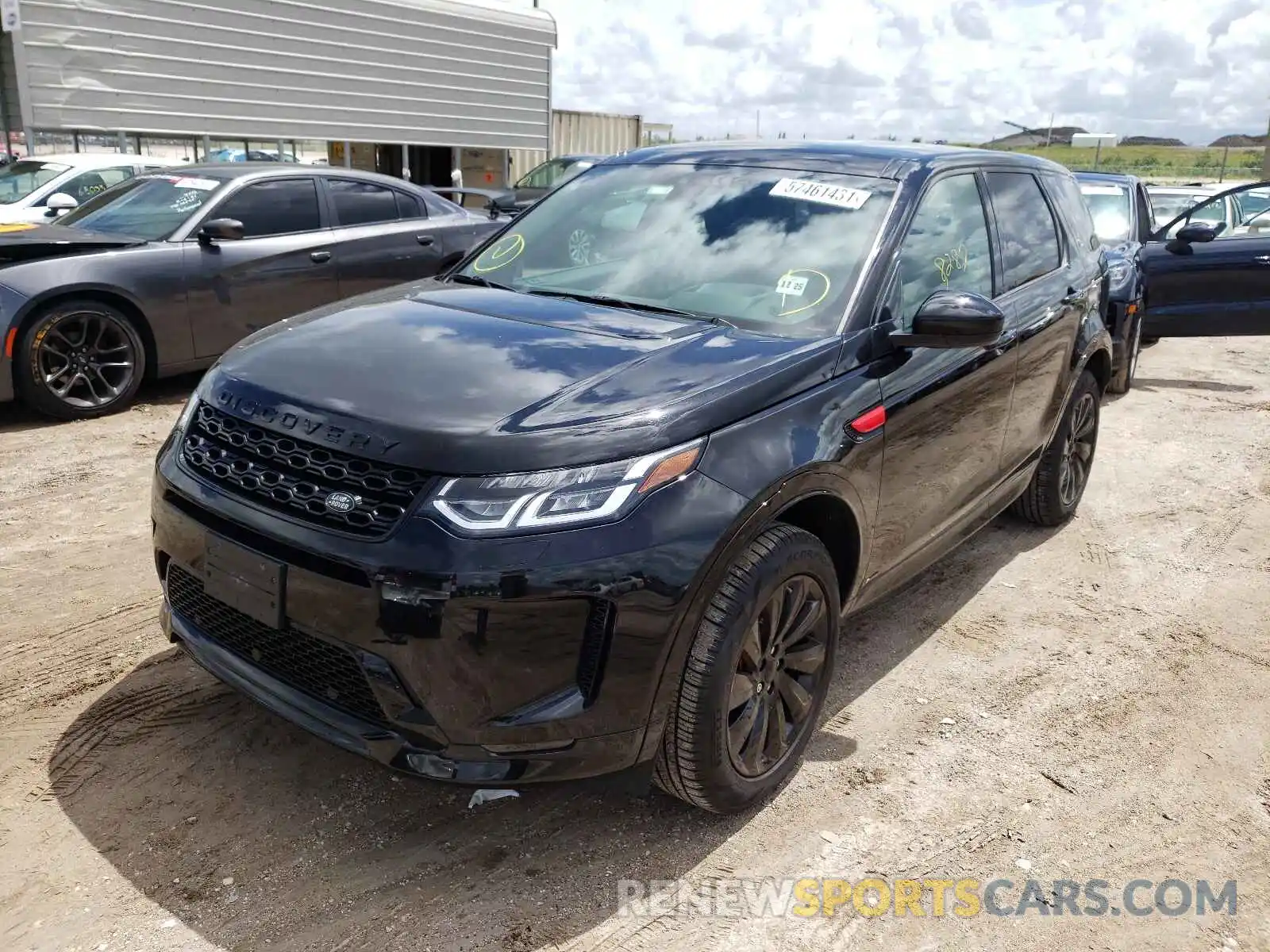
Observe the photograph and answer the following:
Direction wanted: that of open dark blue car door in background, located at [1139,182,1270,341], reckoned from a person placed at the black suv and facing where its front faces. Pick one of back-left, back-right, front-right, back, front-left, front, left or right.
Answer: back

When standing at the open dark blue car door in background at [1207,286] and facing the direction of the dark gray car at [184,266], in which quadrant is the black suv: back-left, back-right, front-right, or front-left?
front-left

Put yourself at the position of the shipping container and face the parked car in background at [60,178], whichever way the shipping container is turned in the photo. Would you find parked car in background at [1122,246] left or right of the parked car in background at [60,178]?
left

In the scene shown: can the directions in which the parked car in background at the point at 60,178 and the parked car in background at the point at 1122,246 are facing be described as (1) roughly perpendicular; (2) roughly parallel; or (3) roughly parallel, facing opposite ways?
roughly parallel

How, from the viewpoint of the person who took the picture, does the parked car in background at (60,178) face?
facing the viewer and to the left of the viewer

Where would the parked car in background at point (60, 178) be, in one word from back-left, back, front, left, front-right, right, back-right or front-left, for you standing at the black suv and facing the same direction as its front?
right

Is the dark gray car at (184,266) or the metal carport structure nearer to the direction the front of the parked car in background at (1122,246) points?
the dark gray car

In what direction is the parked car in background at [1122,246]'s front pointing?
toward the camera

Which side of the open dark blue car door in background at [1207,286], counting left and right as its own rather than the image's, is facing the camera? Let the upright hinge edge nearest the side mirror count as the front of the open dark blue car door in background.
left
